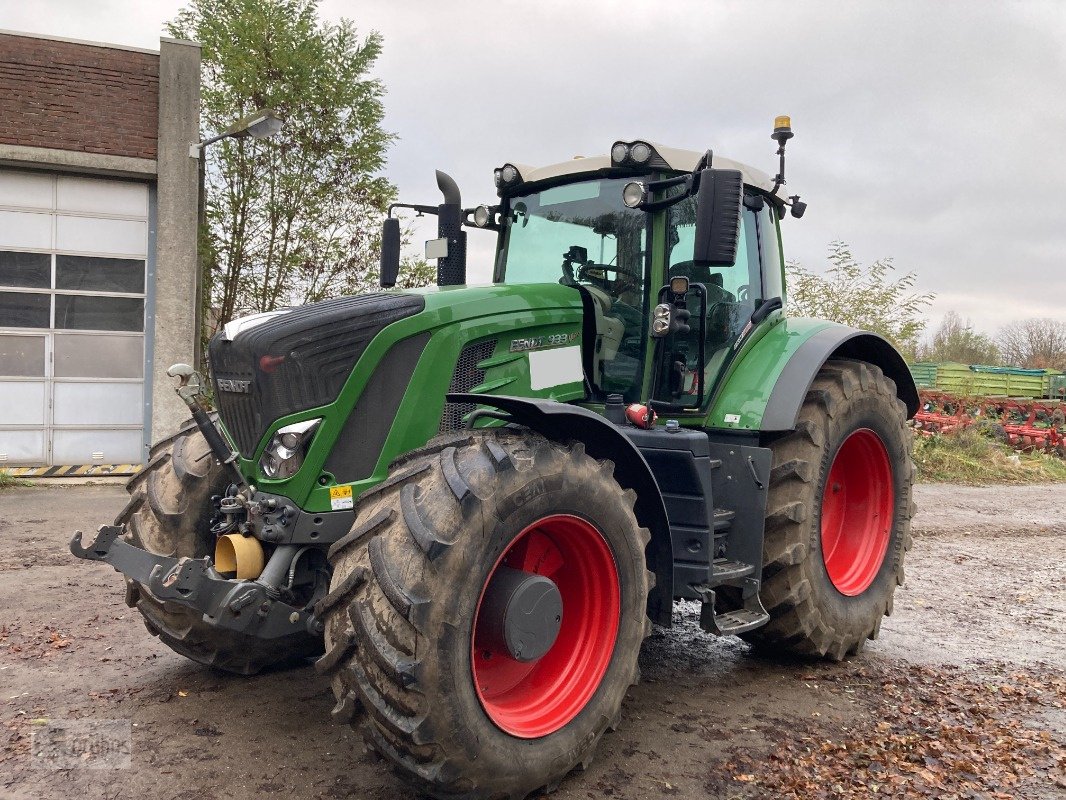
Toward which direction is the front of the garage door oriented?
toward the camera

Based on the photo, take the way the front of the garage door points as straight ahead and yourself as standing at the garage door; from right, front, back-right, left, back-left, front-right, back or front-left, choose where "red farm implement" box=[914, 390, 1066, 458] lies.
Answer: left
